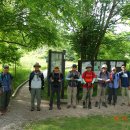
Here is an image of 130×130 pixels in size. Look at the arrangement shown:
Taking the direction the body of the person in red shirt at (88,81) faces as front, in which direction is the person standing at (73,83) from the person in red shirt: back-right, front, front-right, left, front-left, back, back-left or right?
right

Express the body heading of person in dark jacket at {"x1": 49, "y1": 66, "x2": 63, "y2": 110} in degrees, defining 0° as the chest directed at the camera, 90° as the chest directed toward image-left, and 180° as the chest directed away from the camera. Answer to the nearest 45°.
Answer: approximately 0°

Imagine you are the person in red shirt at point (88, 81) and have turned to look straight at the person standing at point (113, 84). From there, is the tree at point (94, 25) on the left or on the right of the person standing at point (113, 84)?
left

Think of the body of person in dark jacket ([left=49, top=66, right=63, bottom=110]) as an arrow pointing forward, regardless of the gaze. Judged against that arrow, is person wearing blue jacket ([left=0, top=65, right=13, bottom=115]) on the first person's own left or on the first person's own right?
on the first person's own right

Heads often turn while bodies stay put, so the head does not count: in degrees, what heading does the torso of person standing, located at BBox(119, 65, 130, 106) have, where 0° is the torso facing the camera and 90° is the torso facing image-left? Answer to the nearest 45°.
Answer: approximately 0°
